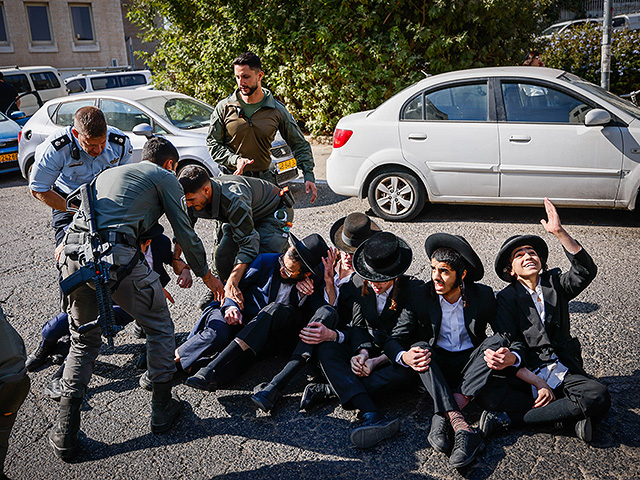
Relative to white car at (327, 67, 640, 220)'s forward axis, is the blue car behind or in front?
behind

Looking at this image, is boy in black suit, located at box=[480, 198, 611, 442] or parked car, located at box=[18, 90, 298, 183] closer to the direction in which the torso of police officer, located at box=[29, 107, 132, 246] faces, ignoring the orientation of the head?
the boy in black suit

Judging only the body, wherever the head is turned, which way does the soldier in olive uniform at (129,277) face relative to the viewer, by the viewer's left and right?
facing away from the viewer and to the right of the viewer

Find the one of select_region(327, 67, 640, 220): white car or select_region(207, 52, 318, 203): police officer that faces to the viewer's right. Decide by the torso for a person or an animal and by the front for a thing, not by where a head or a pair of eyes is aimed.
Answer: the white car

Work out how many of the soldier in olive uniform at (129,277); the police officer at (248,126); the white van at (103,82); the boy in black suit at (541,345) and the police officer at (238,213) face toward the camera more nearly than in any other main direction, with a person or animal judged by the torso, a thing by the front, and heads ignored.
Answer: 2

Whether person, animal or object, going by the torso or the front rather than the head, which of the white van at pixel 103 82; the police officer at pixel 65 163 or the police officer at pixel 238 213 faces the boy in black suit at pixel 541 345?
the police officer at pixel 65 163

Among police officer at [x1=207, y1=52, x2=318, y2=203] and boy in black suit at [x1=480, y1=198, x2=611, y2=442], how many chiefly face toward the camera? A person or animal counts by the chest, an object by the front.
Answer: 2

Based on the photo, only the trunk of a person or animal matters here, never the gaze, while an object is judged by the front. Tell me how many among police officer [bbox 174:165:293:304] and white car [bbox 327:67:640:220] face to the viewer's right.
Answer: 1

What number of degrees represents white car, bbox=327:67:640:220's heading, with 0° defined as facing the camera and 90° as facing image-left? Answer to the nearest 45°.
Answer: approximately 270°

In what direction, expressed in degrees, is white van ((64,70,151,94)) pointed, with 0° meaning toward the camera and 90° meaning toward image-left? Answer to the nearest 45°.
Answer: approximately 90°

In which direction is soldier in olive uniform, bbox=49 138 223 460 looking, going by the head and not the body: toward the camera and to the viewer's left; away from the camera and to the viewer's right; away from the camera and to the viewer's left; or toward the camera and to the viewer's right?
away from the camera and to the viewer's right

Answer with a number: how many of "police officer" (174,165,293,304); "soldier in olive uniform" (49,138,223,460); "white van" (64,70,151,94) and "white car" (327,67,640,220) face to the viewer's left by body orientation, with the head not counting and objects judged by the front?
2

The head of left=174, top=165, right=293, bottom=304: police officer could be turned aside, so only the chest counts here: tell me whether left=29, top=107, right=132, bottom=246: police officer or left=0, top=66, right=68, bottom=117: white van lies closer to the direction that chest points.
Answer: the police officer

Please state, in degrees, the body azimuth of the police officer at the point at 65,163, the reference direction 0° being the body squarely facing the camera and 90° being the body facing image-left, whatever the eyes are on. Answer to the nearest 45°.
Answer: approximately 315°

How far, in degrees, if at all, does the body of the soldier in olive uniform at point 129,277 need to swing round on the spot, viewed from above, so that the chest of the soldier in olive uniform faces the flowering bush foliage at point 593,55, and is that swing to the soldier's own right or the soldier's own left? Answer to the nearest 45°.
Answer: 0° — they already face it
